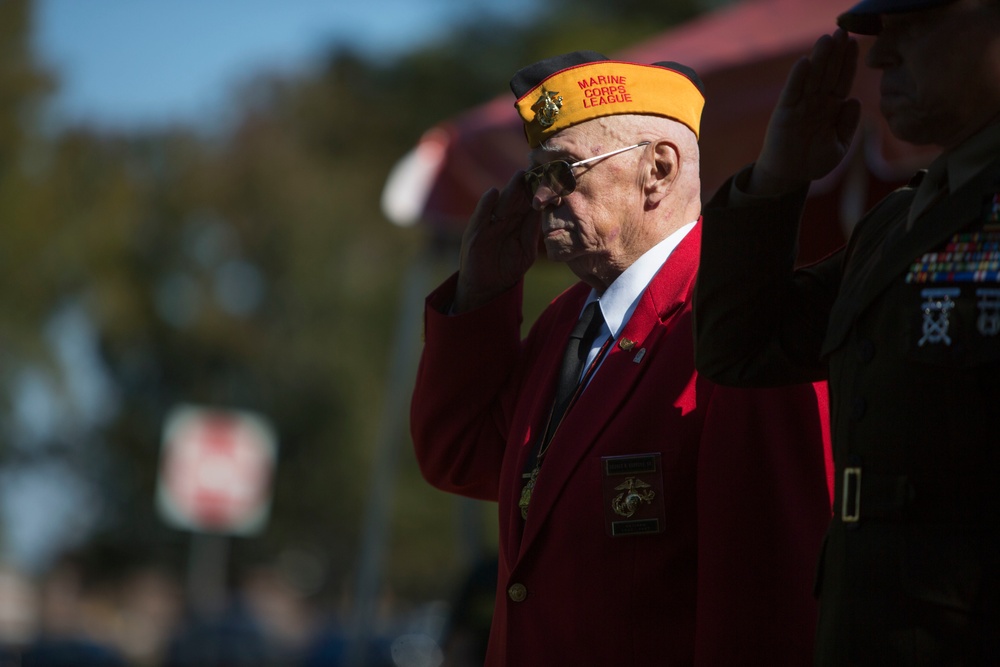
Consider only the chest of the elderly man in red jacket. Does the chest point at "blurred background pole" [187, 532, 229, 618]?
no

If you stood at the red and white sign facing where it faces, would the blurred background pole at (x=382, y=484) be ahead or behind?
ahead

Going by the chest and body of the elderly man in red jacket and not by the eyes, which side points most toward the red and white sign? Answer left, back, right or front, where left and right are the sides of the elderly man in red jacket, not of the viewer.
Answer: right

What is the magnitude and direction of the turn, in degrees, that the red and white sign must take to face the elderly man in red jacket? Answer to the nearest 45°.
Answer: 0° — it already faces them

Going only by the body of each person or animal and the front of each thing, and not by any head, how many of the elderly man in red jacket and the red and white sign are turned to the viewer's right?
0

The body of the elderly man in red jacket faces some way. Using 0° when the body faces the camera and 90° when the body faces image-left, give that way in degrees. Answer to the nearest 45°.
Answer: approximately 45°

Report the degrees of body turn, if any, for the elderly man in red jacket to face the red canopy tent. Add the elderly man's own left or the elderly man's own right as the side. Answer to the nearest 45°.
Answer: approximately 135° to the elderly man's own right

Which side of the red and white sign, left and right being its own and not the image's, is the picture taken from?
front

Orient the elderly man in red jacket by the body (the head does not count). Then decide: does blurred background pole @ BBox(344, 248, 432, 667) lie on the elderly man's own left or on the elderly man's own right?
on the elderly man's own right

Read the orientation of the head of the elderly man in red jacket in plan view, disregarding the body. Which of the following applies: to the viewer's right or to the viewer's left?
to the viewer's left
